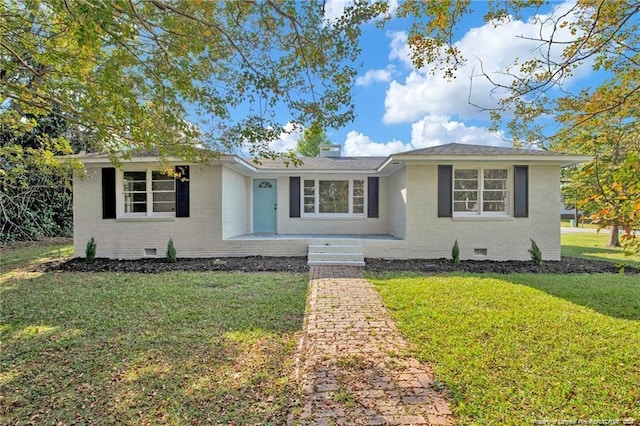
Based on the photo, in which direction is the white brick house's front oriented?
toward the camera

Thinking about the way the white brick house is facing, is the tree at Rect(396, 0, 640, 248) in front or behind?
in front

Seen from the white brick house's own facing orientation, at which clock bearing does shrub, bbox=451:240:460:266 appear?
The shrub is roughly at 10 o'clock from the white brick house.

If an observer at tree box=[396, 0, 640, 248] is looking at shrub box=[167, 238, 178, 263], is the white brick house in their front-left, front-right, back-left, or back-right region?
front-right

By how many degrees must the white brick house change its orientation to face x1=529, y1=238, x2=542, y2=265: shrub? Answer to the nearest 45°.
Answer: approximately 90° to its left

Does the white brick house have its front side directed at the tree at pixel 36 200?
no

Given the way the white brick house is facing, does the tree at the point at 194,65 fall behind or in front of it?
in front

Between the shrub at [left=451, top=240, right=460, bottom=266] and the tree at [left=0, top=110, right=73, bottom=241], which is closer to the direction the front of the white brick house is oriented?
the shrub
